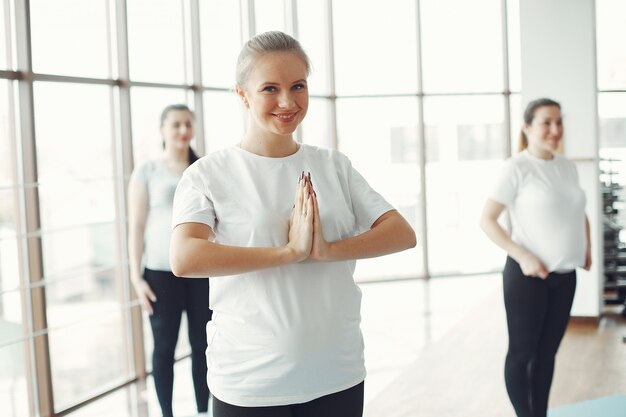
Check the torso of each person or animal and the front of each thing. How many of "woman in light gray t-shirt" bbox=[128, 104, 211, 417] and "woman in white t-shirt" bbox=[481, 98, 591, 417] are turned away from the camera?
0

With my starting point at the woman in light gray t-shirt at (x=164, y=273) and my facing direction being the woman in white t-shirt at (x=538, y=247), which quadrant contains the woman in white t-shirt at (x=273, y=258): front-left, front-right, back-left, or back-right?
front-right

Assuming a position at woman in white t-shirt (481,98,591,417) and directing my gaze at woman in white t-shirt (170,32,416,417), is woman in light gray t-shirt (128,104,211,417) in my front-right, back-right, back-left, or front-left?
front-right

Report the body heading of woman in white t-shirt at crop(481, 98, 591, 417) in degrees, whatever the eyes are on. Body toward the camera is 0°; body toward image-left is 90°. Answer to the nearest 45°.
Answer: approximately 315°

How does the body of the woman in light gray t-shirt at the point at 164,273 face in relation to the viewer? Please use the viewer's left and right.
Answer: facing the viewer and to the right of the viewer

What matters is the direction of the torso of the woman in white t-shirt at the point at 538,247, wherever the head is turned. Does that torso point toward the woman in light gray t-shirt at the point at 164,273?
no

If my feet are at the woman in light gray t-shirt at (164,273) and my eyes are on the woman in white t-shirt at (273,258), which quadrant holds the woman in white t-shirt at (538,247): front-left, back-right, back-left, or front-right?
front-left

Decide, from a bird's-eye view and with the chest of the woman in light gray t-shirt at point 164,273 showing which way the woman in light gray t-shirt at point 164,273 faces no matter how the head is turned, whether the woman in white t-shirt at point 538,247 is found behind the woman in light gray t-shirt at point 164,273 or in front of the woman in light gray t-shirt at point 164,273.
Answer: in front

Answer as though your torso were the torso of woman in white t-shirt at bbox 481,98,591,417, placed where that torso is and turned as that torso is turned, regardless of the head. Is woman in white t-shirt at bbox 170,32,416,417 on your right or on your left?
on your right
